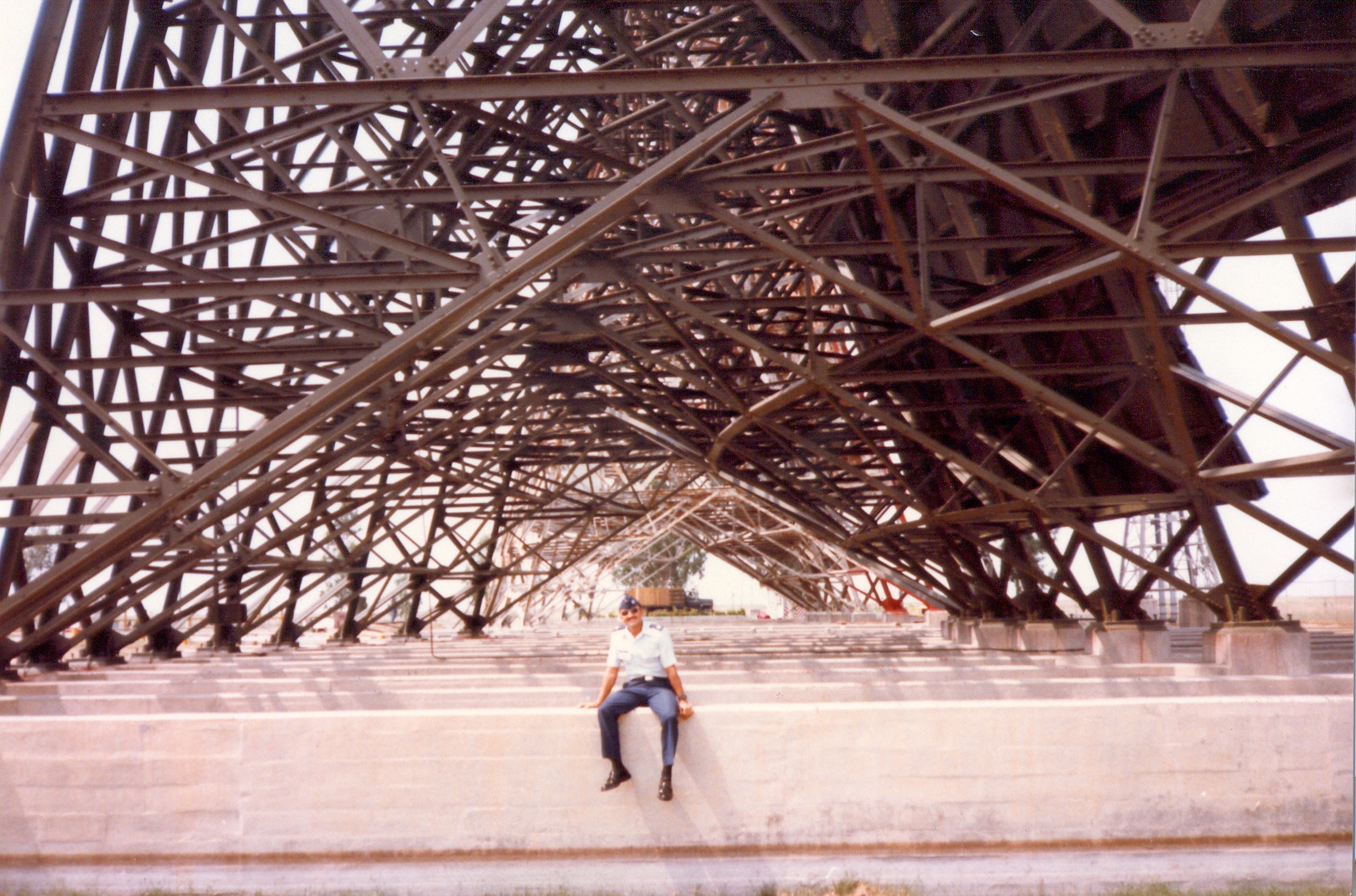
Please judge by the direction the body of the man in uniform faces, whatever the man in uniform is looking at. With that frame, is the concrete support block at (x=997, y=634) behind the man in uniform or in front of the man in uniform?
behind

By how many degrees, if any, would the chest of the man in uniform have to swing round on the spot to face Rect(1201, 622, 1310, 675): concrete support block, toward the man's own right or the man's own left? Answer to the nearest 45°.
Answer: approximately 135° to the man's own left

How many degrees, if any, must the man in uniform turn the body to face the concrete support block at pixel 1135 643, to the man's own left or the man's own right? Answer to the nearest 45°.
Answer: approximately 135° to the man's own left

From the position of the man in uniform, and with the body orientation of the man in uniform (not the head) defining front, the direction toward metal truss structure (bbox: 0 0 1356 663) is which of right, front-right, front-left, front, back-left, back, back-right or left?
back

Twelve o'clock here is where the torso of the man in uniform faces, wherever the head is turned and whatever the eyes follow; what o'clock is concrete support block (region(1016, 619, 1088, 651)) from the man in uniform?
The concrete support block is roughly at 7 o'clock from the man in uniform.

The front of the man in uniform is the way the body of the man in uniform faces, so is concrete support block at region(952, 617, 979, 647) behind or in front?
behind

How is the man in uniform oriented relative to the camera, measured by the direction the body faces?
toward the camera

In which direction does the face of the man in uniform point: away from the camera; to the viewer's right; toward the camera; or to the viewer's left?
toward the camera
